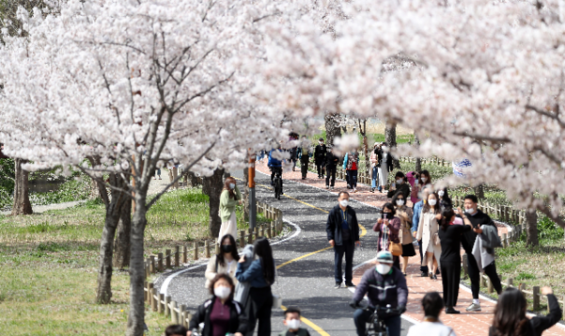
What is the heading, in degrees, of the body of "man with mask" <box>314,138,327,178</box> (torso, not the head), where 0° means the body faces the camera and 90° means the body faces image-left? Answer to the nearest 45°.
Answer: approximately 0°

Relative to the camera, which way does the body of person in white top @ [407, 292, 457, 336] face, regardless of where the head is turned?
away from the camera

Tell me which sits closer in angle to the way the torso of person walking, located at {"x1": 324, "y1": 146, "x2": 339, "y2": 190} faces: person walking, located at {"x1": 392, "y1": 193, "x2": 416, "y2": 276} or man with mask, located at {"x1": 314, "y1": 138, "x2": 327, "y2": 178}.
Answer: the person walking

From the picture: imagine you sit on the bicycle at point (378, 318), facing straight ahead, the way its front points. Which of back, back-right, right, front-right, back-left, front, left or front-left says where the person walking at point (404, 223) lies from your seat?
back

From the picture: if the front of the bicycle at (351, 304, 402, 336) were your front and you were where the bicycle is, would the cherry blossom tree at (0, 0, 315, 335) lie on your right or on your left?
on your right

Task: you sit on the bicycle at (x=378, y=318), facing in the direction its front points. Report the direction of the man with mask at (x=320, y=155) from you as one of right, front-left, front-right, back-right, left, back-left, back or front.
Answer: back

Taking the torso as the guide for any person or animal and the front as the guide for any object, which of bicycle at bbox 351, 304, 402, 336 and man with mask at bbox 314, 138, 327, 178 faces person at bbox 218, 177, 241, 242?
the man with mask

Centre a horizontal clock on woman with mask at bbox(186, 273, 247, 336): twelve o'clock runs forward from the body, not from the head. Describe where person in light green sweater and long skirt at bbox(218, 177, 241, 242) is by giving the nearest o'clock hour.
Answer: The person in light green sweater and long skirt is roughly at 6 o'clock from the woman with mask.

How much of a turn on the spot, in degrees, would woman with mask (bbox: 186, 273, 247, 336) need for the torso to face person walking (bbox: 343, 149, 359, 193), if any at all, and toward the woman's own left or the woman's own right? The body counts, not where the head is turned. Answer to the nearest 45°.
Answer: approximately 180°

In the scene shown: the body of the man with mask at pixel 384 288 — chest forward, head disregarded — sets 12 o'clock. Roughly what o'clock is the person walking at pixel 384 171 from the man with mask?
The person walking is roughly at 6 o'clock from the man with mask.

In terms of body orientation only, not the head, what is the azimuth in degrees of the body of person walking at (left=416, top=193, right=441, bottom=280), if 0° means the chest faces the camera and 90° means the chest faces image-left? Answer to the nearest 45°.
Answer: approximately 0°
